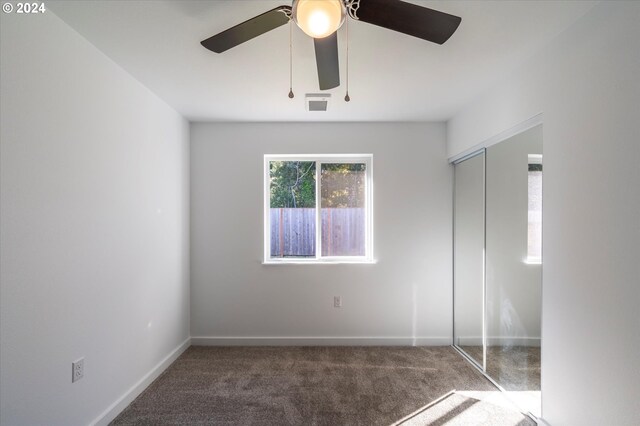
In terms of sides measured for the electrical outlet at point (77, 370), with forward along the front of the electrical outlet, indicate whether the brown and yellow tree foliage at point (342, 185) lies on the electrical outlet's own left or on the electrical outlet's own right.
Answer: on the electrical outlet's own left

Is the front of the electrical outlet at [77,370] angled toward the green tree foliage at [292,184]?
no

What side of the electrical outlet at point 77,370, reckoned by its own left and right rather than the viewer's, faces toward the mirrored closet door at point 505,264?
front

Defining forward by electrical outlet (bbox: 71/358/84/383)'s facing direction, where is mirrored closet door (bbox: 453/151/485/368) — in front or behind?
in front

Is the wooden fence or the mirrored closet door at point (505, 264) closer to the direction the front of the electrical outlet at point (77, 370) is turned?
the mirrored closet door

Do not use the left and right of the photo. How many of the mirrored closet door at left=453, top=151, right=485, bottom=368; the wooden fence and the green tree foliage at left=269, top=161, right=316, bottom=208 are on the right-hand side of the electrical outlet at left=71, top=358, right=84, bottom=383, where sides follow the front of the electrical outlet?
0

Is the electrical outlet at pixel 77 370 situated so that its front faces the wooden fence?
no

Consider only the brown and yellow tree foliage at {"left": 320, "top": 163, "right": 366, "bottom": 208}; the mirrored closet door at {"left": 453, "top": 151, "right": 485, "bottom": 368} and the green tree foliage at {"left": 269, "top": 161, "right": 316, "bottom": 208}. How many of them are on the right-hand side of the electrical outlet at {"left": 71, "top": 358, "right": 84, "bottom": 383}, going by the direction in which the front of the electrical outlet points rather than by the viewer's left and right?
0

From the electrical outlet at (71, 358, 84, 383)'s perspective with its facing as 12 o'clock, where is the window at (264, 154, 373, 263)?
The window is roughly at 10 o'clock from the electrical outlet.

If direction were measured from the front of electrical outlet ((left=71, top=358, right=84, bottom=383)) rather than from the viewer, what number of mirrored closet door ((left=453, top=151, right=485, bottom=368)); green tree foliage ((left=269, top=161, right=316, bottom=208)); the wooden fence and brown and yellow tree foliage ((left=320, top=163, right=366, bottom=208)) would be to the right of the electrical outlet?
0

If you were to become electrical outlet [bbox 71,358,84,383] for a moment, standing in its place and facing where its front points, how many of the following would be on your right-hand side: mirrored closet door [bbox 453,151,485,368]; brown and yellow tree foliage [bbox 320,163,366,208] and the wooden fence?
0

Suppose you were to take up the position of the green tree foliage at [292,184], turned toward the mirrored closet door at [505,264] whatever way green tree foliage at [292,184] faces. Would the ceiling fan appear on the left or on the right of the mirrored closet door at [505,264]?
right

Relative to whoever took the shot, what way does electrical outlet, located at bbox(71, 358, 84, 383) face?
facing the viewer and to the right of the viewer
